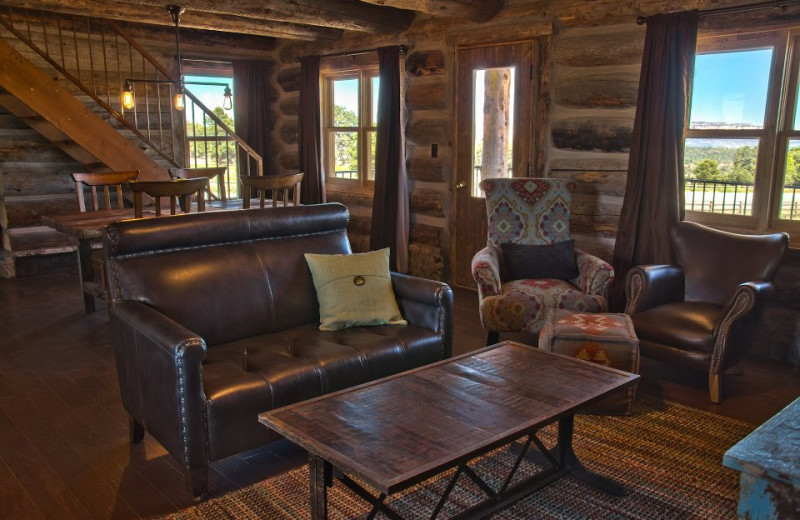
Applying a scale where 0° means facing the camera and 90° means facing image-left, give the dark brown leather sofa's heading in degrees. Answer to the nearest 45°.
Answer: approximately 315°

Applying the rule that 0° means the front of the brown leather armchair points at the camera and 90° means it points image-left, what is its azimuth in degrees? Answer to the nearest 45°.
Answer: approximately 45°

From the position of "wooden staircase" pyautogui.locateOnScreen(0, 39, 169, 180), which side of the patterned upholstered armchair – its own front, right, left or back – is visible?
right

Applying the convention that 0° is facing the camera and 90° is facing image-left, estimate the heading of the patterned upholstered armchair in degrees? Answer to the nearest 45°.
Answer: approximately 0°

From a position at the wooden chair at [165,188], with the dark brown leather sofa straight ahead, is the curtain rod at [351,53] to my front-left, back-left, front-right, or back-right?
back-left

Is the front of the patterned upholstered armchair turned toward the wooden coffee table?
yes

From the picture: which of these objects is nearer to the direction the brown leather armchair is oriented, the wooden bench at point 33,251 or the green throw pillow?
the green throw pillow
